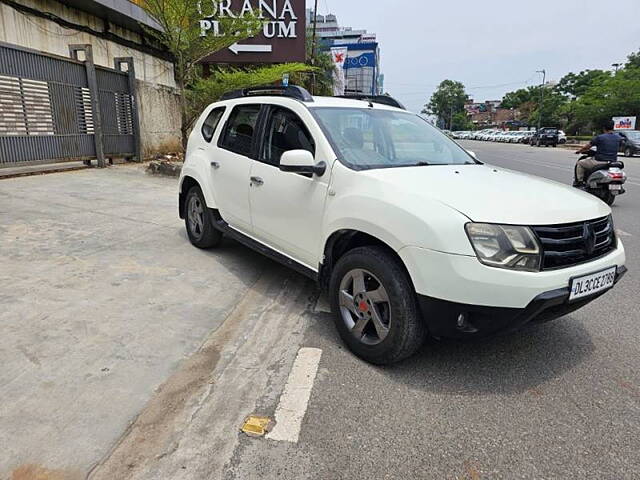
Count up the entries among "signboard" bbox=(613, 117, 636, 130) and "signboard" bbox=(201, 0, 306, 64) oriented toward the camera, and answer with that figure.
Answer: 2

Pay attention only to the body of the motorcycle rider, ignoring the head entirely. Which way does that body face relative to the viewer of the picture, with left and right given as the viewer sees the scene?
facing away from the viewer and to the left of the viewer

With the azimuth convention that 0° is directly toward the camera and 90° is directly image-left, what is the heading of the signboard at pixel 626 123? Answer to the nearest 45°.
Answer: approximately 0°

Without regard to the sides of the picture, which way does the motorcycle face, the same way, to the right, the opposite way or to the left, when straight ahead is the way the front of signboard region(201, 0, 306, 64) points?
the opposite way

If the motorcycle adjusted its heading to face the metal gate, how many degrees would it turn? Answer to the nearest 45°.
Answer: approximately 90° to its left

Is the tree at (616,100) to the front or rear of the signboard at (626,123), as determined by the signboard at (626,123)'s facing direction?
to the rear

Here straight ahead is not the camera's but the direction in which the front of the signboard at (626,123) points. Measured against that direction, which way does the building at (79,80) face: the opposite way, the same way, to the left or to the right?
to the left

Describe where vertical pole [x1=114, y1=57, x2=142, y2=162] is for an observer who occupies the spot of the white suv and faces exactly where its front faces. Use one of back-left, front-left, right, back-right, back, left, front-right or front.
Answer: back

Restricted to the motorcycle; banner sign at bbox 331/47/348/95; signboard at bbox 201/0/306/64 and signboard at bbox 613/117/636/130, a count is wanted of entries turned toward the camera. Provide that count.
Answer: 3

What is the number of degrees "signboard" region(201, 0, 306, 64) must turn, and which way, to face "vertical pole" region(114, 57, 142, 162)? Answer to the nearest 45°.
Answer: approximately 45° to its right

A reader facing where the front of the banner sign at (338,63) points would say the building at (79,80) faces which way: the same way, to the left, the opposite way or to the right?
to the left
